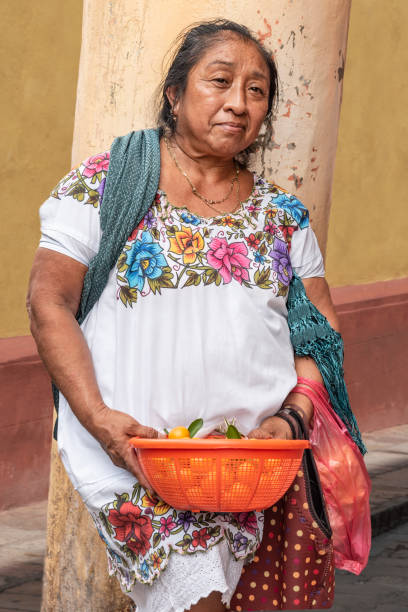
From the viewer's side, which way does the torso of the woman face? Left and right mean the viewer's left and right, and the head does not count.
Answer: facing the viewer and to the right of the viewer

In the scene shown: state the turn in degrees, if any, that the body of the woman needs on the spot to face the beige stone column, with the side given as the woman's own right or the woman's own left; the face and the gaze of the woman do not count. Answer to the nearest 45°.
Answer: approximately 135° to the woman's own left
